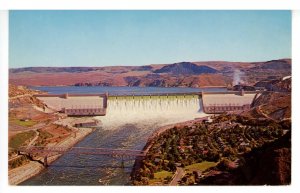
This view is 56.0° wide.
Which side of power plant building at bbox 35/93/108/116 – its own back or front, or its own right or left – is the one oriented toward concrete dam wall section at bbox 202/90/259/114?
left

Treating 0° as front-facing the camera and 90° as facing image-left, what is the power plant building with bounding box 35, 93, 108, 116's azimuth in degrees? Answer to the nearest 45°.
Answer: approximately 0°
